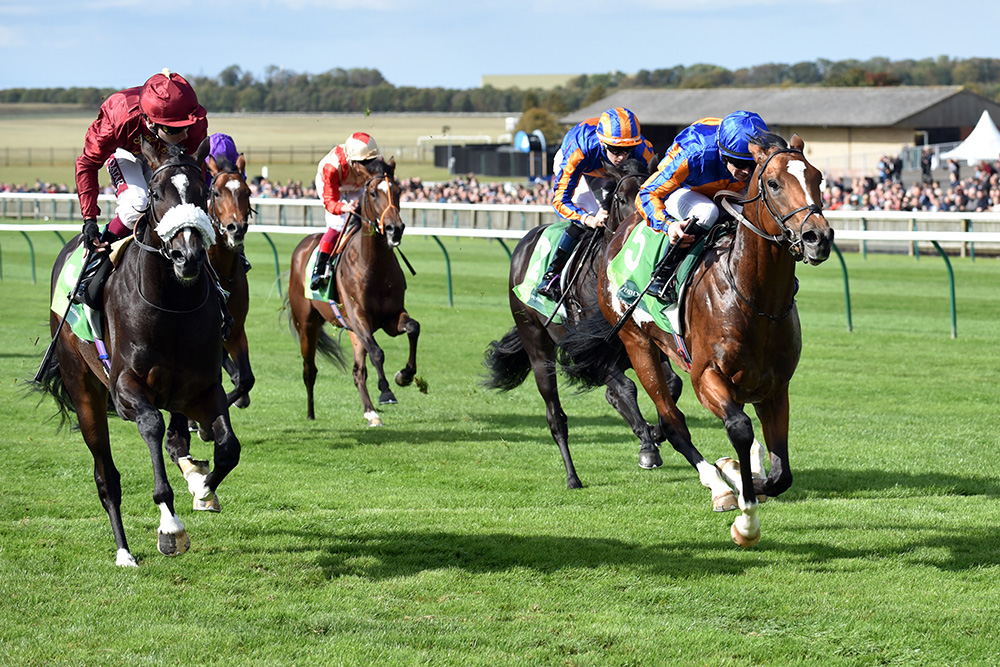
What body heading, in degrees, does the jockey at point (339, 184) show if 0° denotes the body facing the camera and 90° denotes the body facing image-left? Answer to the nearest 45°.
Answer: approximately 315°

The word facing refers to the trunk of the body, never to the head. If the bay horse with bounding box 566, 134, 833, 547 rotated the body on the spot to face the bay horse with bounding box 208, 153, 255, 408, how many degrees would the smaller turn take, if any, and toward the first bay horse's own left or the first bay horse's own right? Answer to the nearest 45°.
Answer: approximately 180°

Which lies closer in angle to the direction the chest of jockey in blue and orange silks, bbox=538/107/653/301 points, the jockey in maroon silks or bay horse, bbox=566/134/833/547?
the bay horse

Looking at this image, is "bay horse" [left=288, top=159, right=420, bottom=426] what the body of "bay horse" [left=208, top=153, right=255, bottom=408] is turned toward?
no

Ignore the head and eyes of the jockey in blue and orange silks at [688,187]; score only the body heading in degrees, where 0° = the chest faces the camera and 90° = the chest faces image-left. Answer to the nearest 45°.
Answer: approximately 315°

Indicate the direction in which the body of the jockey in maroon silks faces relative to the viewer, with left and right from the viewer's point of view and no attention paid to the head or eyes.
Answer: facing the viewer and to the right of the viewer

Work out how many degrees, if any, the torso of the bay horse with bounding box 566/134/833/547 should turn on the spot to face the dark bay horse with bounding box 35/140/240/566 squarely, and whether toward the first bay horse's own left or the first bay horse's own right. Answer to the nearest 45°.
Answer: approximately 135° to the first bay horse's own right

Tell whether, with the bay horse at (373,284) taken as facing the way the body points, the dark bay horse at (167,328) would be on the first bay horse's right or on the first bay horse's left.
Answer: on the first bay horse's right

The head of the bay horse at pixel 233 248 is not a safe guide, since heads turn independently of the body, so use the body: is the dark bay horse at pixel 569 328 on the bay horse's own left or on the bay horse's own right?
on the bay horse's own left

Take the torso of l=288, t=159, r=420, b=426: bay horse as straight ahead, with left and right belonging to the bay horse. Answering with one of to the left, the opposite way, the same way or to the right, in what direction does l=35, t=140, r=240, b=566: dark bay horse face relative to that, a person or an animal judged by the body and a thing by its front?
the same way

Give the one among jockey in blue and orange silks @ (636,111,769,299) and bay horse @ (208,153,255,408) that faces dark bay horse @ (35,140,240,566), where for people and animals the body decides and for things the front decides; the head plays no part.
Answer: the bay horse

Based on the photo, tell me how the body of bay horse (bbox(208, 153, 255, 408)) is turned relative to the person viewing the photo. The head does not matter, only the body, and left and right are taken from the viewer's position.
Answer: facing the viewer

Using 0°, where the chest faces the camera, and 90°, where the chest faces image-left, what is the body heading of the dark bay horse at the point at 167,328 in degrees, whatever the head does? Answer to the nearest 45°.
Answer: approximately 315°

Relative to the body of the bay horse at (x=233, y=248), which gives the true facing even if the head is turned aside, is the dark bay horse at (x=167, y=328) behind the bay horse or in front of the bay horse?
in front

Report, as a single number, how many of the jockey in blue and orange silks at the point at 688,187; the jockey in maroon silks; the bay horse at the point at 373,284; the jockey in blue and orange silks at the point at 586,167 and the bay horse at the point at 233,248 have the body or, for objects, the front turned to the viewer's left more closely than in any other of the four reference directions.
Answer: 0
